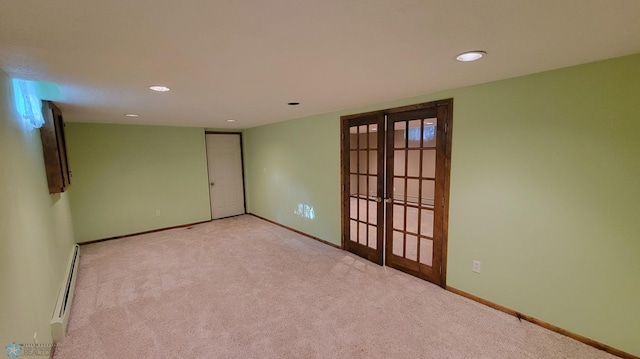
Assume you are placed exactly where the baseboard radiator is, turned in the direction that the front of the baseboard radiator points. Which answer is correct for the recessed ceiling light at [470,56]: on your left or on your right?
on your right

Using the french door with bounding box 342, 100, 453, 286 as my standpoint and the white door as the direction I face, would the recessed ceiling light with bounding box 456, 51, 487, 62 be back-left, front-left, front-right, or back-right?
back-left

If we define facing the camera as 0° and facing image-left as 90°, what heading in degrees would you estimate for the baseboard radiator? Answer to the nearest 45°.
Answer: approximately 270°
